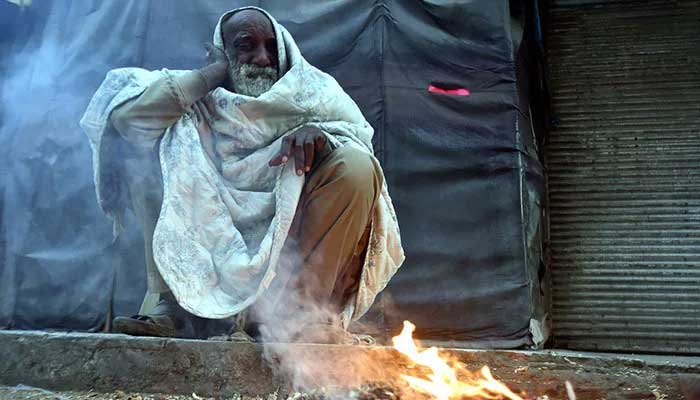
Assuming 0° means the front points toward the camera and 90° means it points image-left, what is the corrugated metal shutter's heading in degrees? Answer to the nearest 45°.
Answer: approximately 0°

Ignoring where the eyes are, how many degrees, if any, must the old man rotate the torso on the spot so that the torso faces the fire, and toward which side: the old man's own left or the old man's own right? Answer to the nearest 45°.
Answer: approximately 45° to the old man's own left

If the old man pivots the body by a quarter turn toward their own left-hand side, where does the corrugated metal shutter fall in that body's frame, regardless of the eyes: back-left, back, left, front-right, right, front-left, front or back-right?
front-left

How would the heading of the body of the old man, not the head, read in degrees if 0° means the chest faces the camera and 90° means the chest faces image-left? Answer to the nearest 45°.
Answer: approximately 0°
